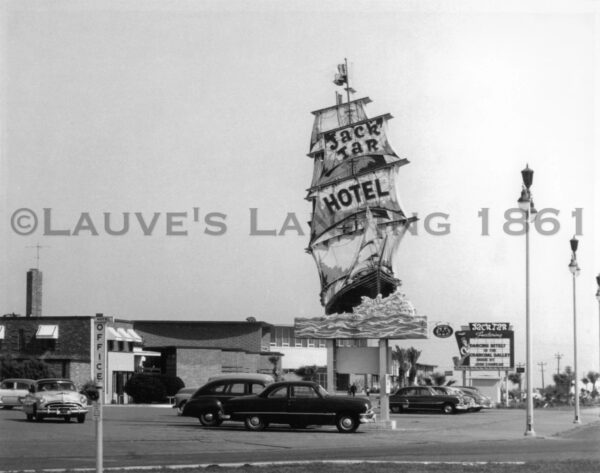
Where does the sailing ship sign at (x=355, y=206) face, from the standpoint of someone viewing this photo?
facing the viewer

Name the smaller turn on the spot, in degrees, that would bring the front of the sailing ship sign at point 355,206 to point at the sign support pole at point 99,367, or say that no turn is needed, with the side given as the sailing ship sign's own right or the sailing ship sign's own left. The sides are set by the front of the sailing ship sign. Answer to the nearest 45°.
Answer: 0° — it already faces it

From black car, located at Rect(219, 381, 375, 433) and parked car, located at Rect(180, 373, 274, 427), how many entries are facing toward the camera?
0

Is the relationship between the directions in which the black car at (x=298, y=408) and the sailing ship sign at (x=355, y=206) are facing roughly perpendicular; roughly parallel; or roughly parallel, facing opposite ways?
roughly perpendicular

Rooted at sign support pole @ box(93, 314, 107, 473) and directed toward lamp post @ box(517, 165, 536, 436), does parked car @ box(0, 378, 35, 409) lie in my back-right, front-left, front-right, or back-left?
front-left

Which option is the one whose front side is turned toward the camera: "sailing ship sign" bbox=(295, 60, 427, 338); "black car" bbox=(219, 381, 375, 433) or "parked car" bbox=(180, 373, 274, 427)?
the sailing ship sign

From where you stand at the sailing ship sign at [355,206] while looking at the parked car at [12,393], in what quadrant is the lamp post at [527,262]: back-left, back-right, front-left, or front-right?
back-left

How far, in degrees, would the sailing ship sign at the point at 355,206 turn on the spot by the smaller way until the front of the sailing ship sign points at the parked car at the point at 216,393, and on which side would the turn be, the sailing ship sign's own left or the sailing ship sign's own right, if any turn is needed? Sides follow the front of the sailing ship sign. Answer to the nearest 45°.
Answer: approximately 45° to the sailing ship sign's own right
